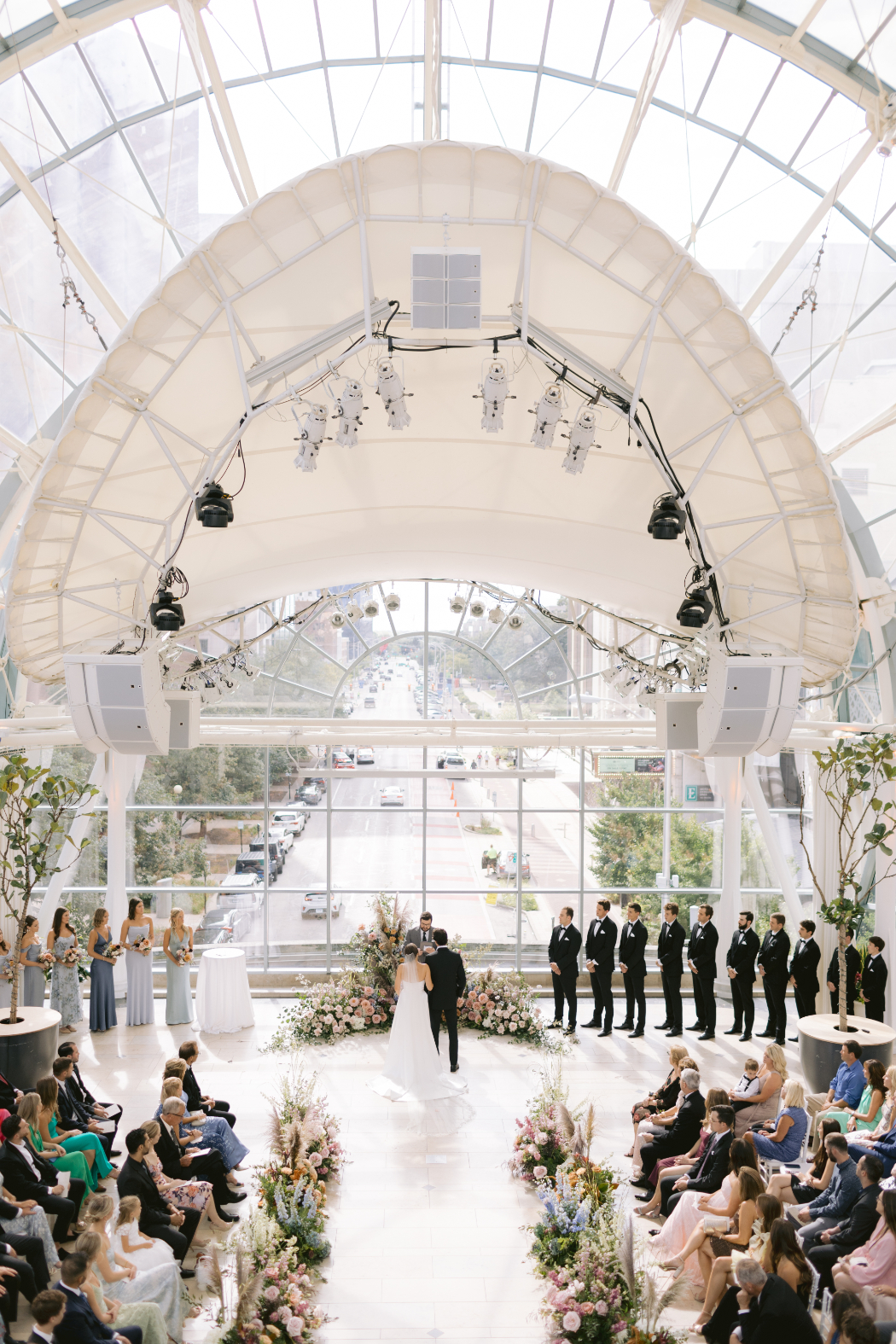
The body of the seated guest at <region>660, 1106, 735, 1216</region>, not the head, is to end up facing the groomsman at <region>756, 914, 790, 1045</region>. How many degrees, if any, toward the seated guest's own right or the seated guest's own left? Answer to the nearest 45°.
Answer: approximately 90° to the seated guest's own right

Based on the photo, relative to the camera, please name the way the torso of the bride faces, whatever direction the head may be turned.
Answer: away from the camera

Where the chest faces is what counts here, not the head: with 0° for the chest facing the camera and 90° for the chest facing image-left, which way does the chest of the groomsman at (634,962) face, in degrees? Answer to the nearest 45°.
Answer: approximately 45°

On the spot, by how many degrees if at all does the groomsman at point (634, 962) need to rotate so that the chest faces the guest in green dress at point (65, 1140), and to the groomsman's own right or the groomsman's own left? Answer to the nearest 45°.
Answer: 0° — they already face them

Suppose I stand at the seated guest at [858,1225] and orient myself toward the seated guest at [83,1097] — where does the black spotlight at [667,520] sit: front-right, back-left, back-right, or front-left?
front-right

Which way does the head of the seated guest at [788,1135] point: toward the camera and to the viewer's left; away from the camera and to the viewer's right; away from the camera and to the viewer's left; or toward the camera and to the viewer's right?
away from the camera and to the viewer's left

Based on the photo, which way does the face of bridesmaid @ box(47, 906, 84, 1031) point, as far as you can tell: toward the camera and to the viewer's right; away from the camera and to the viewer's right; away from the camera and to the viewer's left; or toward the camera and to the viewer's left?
toward the camera and to the viewer's right

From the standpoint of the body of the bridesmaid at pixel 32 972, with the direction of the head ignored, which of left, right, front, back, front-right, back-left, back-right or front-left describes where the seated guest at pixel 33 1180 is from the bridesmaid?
front-right

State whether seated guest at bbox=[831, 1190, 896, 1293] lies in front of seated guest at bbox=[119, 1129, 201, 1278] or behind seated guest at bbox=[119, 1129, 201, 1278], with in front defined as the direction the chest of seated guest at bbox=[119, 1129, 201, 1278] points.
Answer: in front

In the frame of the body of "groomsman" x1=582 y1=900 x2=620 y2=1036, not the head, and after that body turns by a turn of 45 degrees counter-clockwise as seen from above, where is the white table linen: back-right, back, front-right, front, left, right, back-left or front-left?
right
